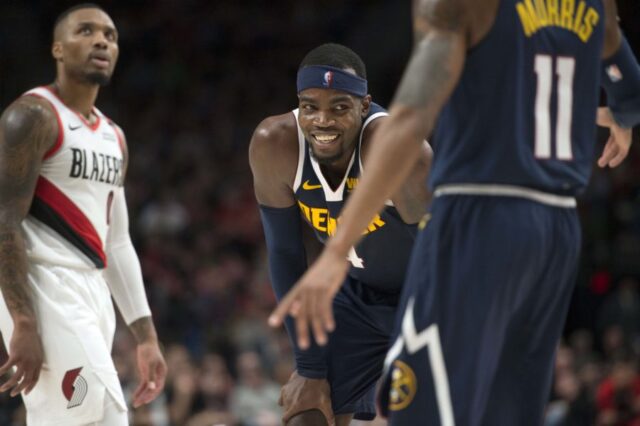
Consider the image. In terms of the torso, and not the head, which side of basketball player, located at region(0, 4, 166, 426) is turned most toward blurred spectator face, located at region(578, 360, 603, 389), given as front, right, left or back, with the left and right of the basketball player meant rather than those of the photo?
left

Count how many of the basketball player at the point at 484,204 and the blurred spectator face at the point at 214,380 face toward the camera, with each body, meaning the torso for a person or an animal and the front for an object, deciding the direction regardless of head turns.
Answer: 1

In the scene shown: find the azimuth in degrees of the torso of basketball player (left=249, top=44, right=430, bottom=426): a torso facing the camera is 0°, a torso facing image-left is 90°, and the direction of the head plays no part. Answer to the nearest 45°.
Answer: approximately 0°

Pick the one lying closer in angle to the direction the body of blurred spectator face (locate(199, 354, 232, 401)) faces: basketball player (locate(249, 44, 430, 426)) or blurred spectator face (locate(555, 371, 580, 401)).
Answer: the basketball player

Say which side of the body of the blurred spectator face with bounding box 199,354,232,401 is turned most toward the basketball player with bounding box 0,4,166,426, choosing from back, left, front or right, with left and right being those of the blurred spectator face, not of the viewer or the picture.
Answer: front

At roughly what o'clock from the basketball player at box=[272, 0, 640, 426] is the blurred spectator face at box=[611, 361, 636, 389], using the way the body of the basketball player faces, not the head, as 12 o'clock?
The blurred spectator face is roughly at 2 o'clock from the basketball player.

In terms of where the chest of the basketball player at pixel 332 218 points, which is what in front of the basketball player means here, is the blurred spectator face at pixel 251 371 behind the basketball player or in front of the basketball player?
behind

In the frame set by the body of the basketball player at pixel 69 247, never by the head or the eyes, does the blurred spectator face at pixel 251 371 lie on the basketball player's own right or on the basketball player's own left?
on the basketball player's own left

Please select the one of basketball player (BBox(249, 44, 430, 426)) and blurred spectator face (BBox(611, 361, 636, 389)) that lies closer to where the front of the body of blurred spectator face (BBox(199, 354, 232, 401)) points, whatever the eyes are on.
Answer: the basketball player

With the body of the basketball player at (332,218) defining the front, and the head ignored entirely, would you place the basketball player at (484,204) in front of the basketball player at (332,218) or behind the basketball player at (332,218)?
in front

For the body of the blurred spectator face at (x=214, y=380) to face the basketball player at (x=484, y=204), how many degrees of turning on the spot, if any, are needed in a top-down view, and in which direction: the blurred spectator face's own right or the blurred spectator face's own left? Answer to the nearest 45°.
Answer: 0° — they already face them

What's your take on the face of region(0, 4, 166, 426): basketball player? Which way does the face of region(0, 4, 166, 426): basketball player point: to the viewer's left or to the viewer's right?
to the viewer's right
